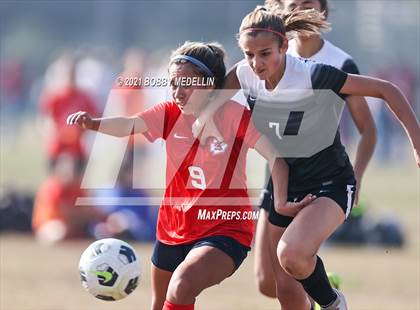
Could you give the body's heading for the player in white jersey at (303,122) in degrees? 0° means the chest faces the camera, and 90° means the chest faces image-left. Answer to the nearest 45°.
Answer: approximately 45°

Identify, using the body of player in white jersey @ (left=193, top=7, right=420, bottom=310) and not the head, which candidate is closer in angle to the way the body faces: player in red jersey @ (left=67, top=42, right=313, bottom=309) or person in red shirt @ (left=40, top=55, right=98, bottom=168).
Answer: the player in red jersey

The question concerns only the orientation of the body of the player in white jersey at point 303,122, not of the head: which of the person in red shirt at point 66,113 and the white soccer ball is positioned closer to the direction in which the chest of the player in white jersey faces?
the white soccer ball

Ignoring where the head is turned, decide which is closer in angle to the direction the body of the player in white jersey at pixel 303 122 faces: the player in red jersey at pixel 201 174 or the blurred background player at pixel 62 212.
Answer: the player in red jersey

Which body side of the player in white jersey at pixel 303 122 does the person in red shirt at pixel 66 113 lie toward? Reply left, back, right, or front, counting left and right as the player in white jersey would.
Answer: right

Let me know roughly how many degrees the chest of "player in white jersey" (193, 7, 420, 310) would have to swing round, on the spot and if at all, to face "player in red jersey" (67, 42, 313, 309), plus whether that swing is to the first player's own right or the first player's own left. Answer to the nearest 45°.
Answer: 0° — they already face them

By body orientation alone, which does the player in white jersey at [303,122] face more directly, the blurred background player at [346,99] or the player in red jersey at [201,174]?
the player in red jersey

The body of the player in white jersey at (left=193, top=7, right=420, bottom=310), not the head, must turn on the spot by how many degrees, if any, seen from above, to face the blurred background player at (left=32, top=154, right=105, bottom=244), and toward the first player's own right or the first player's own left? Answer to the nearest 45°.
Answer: approximately 90° to the first player's own right

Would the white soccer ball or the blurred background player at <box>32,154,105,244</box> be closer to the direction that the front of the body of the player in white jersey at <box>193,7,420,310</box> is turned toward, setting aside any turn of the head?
the white soccer ball
